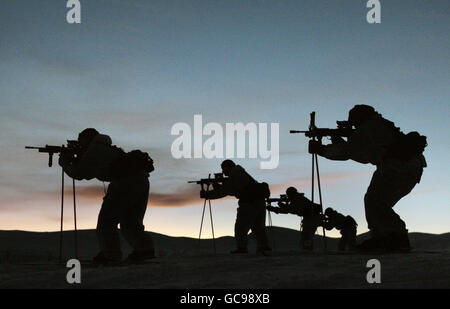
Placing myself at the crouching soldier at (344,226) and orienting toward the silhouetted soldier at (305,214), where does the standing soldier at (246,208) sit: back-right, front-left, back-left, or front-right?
front-left

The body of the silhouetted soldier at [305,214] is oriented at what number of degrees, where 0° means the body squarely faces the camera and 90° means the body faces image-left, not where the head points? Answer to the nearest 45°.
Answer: approximately 90°

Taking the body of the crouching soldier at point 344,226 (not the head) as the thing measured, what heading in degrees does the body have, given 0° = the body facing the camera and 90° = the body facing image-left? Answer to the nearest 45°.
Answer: approximately 90°

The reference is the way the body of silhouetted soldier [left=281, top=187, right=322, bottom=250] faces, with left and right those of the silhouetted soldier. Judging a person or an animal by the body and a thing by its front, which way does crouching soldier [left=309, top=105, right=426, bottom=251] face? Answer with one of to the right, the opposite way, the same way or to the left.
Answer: the same way

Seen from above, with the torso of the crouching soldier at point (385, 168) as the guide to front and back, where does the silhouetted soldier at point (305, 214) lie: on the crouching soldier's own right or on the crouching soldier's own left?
on the crouching soldier's own right

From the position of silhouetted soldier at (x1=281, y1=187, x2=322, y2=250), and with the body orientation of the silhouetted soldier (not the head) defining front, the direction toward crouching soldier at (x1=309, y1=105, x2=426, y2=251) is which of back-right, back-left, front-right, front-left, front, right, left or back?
left

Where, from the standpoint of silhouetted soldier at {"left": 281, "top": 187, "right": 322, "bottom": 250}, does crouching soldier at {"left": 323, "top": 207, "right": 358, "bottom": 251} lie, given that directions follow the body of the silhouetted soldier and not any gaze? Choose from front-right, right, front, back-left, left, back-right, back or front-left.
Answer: back-right

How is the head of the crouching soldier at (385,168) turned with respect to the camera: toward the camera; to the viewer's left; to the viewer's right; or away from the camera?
to the viewer's left

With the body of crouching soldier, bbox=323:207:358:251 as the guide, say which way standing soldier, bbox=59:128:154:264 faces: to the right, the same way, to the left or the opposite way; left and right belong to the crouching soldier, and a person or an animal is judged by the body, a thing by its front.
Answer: the same way

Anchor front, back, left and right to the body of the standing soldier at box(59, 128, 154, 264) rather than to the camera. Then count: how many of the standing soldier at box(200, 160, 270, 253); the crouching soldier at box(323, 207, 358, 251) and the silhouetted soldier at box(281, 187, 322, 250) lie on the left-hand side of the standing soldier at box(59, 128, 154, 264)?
0

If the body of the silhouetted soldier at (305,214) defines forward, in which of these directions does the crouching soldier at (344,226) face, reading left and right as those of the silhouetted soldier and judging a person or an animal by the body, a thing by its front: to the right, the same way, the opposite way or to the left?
the same way

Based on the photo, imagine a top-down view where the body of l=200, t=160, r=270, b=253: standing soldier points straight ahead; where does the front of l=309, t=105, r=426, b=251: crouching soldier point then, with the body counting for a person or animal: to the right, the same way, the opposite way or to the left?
the same way

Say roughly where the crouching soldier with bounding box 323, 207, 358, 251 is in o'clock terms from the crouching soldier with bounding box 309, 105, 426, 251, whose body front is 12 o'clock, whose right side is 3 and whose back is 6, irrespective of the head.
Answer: the crouching soldier with bounding box 323, 207, 358, 251 is roughly at 3 o'clock from the crouching soldier with bounding box 309, 105, 426, 251.

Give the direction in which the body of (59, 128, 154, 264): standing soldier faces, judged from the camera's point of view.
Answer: to the viewer's left

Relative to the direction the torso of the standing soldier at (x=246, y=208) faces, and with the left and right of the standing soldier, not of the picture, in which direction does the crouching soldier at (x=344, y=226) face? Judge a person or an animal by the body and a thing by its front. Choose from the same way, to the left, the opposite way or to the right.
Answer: the same way

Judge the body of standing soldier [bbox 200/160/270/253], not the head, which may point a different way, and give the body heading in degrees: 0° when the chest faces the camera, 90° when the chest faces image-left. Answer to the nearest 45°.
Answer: approximately 90°
